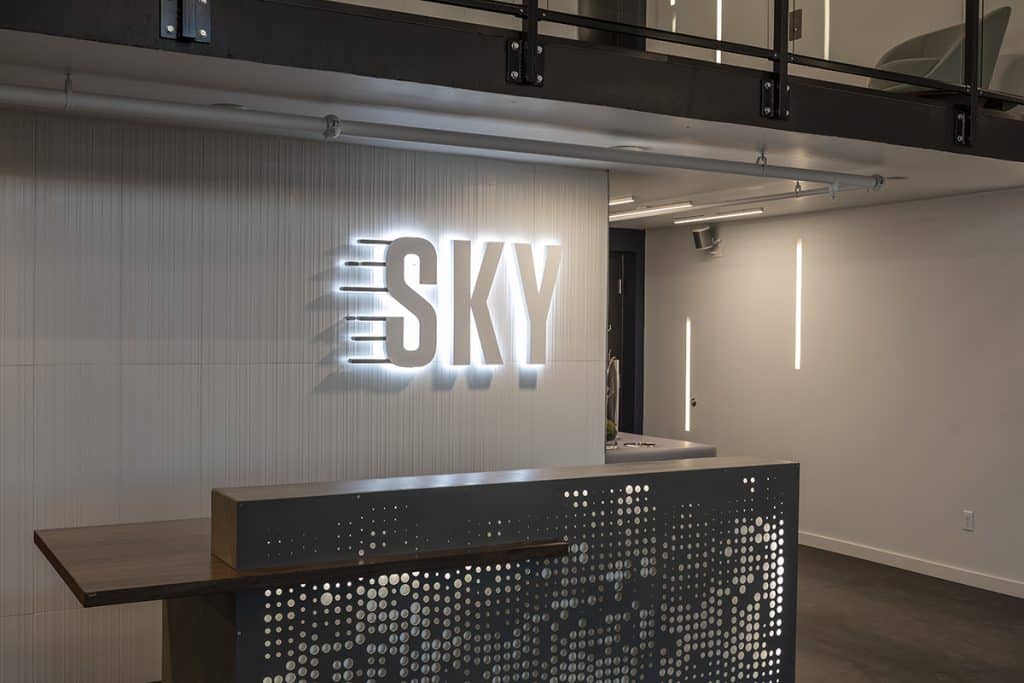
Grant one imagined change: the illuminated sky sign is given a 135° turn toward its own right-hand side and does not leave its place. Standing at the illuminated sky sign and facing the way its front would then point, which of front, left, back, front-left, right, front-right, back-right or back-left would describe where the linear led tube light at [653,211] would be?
back-right

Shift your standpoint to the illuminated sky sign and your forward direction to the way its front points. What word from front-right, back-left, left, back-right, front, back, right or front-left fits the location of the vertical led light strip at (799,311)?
left

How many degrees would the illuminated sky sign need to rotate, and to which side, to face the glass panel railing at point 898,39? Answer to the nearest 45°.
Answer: approximately 45° to its left

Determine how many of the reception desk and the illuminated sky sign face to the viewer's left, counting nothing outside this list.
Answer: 0

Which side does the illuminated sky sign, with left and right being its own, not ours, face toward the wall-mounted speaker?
left

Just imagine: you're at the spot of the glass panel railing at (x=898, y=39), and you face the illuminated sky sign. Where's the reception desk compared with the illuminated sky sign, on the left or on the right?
left

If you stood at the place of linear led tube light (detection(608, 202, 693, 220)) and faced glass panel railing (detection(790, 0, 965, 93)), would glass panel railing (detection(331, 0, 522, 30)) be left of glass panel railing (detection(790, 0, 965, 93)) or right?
right

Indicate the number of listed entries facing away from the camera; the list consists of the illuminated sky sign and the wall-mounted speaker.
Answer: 0

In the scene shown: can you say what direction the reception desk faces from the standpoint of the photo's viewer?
facing the viewer and to the right of the viewer

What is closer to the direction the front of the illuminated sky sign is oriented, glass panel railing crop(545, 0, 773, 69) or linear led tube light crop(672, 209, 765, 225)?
the glass panel railing

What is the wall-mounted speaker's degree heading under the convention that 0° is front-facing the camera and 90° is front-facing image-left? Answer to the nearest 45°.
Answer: approximately 45°

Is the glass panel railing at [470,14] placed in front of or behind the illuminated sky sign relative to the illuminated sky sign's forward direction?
in front

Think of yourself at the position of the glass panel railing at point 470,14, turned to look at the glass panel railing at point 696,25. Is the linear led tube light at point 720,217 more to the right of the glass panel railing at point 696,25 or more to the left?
left
